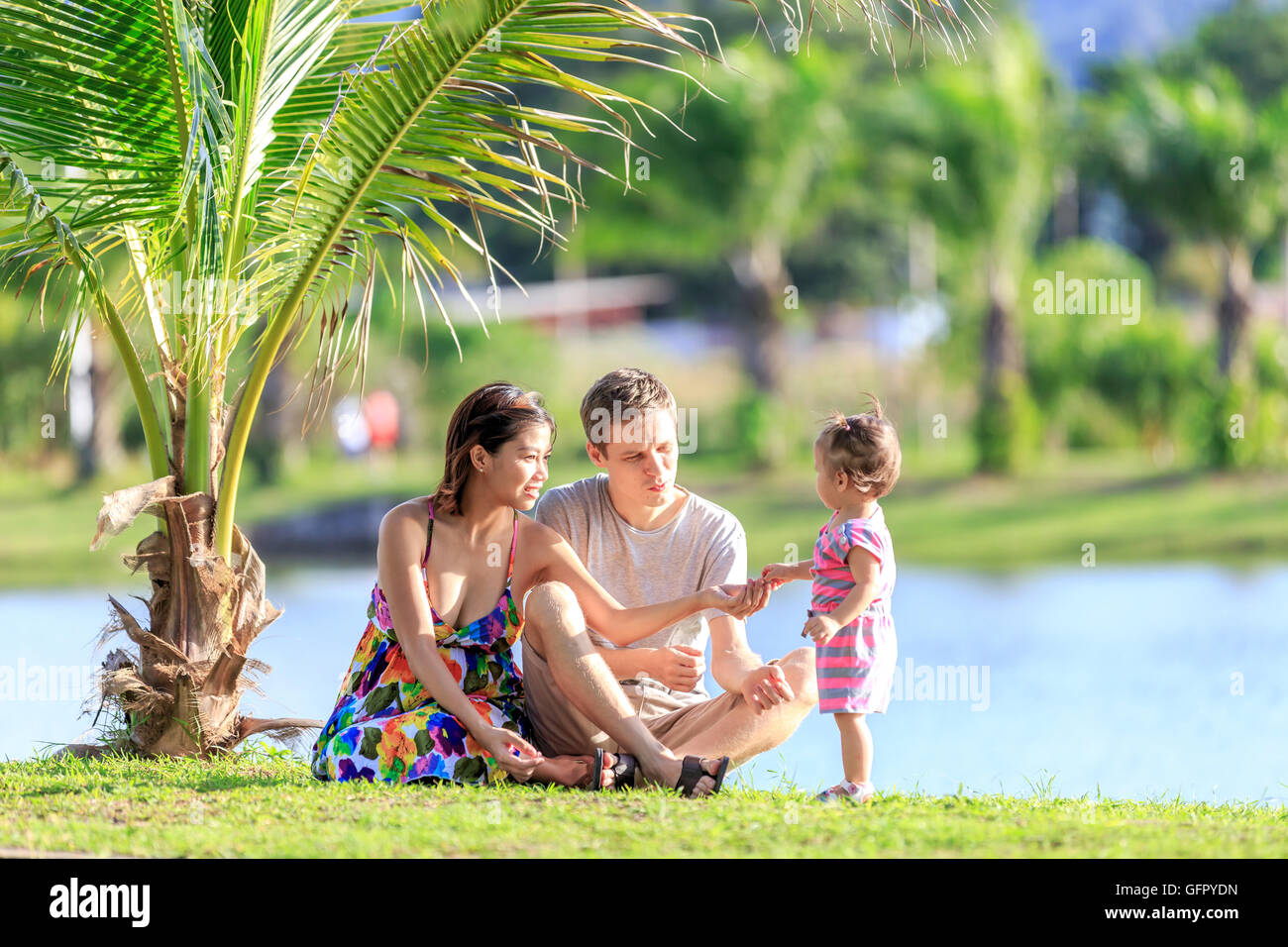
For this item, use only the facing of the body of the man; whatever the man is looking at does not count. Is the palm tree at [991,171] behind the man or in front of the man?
behind

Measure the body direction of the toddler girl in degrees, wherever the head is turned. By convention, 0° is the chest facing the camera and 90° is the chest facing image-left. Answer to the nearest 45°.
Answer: approximately 90°

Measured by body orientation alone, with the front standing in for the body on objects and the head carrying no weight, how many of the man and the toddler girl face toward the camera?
1

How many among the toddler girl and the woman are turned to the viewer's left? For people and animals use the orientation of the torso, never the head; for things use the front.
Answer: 1

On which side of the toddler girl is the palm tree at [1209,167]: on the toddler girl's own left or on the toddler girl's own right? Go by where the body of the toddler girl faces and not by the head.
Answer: on the toddler girl's own right
